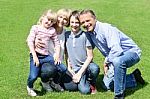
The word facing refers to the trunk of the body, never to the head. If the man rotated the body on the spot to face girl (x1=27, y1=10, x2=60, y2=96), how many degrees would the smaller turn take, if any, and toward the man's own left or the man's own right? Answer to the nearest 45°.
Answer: approximately 45° to the man's own right

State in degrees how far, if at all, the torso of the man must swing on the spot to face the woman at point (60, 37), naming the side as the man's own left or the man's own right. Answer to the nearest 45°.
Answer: approximately 45° to the man's own right

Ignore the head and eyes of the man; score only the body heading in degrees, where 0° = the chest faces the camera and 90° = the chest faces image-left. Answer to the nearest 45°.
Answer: approximately 45°
